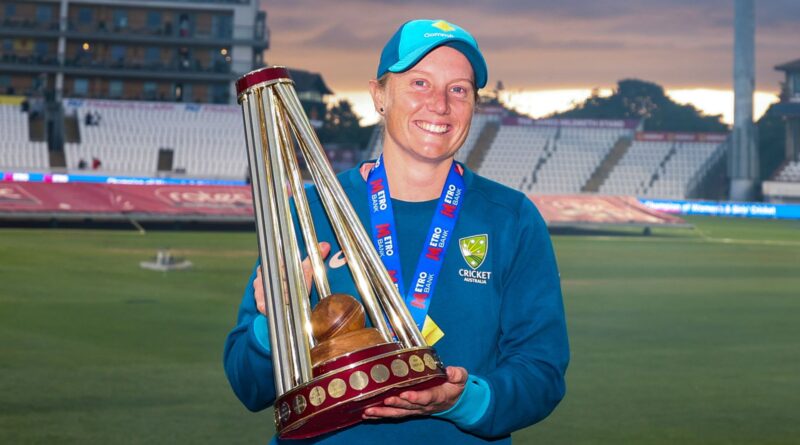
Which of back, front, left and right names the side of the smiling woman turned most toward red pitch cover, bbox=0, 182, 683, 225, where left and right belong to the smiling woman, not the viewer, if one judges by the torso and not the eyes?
back

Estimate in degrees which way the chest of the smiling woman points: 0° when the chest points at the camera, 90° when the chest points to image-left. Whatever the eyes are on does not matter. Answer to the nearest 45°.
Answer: approximately 0°
